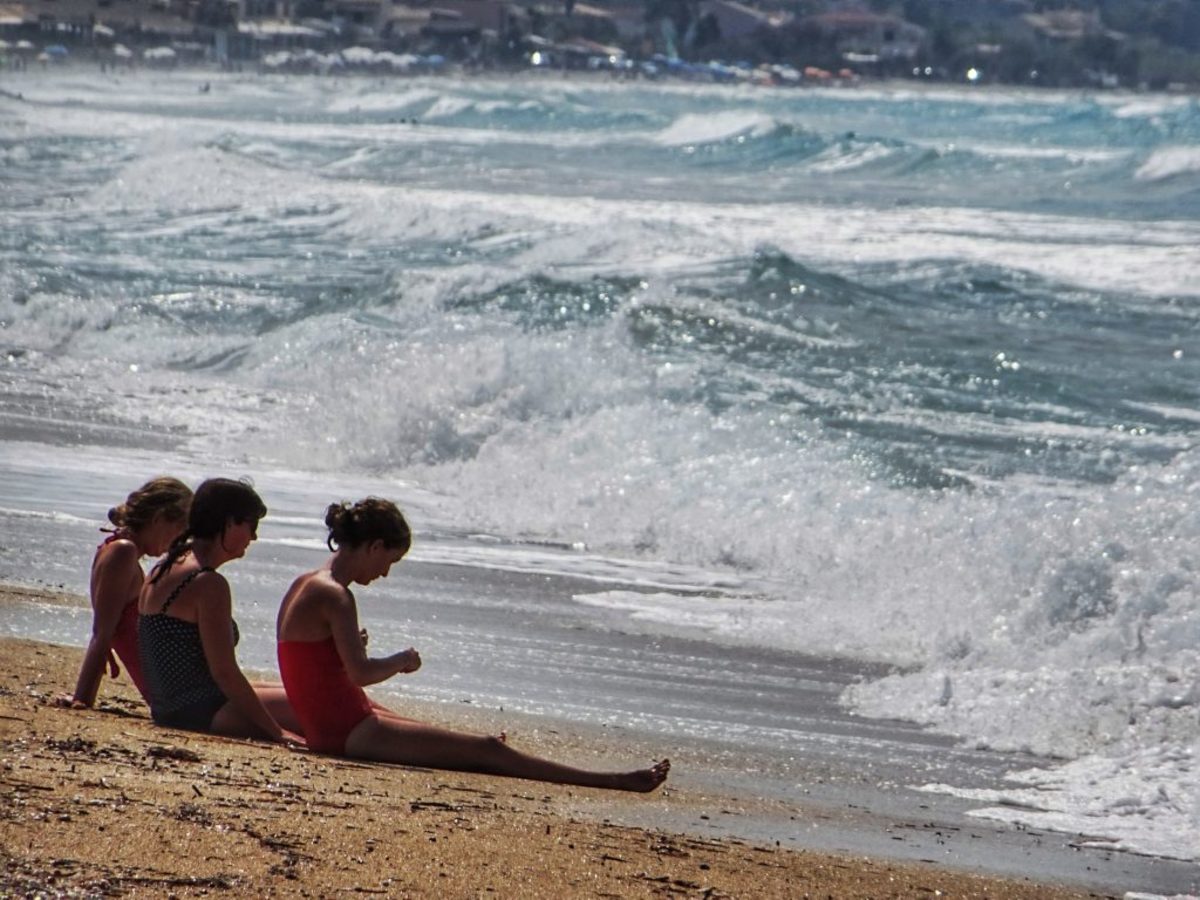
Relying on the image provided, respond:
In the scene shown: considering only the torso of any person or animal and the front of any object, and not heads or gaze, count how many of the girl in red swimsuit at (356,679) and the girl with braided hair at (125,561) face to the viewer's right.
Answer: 2

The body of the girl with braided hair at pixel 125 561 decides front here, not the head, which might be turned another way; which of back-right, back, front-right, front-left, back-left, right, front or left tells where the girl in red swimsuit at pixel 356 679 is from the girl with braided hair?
front-right

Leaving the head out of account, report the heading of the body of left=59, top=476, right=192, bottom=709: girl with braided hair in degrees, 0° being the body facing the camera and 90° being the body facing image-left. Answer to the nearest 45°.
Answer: approximately 270°

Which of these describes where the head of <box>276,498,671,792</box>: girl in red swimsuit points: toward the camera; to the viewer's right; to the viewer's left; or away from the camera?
to the viewer's right

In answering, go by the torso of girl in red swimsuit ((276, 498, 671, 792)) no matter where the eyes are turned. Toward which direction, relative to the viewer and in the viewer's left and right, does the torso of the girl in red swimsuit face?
facing to the right of the viewer

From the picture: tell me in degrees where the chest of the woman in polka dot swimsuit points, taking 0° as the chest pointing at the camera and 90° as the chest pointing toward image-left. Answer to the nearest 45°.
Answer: approximately 225°

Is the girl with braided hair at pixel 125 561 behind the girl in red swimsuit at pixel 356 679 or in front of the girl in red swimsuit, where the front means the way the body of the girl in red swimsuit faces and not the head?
behind

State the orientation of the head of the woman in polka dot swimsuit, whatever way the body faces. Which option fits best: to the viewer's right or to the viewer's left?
to the viewer's right
